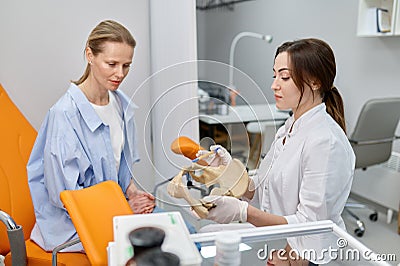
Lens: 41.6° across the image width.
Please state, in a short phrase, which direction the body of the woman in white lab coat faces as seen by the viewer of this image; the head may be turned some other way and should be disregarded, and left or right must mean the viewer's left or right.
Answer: facing to the left of the viewer

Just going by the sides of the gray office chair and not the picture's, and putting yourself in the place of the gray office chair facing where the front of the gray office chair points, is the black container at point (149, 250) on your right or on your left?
on your left

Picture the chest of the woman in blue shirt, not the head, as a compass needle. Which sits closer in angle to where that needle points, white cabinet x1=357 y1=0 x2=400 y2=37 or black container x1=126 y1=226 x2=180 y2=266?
the black container

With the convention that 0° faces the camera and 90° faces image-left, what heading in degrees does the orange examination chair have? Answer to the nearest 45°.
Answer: approximately 315°

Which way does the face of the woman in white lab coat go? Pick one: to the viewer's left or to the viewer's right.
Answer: to the viewer's left

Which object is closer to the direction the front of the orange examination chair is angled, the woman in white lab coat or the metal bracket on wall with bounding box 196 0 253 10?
the woman in white lab coat

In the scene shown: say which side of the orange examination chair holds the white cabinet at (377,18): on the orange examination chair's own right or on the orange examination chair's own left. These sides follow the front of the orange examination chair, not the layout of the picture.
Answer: on the orange examination chair's own left

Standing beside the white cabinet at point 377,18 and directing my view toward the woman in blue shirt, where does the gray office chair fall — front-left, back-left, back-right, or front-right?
front-left

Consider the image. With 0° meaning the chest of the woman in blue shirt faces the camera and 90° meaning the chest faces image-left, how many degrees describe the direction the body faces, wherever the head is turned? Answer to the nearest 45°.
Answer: approximately 315°

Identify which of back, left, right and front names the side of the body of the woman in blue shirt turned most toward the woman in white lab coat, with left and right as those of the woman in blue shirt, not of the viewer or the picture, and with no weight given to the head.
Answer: front

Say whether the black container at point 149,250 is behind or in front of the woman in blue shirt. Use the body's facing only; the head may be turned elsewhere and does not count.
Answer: in front

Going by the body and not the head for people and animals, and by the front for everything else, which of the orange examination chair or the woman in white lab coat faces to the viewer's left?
the woman in white lab coat

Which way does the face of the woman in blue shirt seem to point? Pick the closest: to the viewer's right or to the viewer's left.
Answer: to the viewer's right
